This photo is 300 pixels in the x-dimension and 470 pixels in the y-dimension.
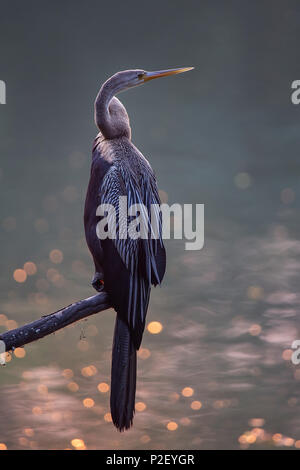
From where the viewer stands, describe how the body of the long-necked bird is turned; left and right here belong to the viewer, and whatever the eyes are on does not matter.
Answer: facing away from the viewer and to the left of the viewer
